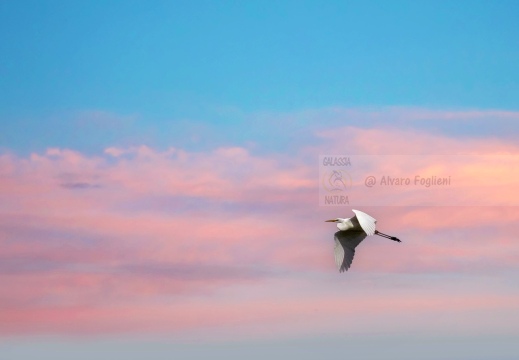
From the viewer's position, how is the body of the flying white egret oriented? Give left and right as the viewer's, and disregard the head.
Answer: facing to the left of the viewer
